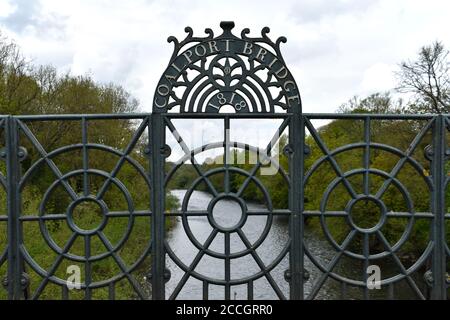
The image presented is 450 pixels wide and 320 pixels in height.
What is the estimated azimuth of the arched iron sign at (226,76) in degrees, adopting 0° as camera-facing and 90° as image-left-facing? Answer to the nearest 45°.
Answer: approximately 0°
